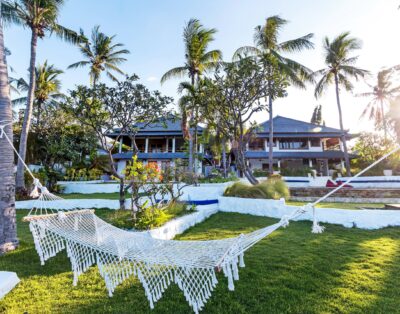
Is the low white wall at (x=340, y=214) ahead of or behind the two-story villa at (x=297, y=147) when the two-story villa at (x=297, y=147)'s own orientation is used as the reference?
ahead

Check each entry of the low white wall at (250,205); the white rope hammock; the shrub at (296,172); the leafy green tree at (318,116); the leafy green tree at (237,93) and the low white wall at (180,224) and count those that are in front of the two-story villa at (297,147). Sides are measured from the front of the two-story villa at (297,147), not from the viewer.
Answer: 5

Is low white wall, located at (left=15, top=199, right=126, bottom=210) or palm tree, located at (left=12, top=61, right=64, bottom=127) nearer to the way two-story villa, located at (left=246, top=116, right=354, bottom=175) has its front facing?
the low white wall

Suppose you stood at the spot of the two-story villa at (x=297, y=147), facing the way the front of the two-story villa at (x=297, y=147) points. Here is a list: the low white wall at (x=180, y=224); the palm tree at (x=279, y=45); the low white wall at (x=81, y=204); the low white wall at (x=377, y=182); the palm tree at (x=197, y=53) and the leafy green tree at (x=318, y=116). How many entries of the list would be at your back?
1

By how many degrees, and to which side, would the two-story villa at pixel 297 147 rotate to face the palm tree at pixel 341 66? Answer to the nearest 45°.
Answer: approximately 45° to its left

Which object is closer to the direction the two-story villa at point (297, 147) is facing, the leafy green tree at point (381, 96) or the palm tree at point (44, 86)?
the palm tree

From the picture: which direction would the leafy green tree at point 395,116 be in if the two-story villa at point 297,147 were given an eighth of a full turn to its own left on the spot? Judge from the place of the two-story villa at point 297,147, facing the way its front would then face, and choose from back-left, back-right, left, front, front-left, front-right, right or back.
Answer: front-left

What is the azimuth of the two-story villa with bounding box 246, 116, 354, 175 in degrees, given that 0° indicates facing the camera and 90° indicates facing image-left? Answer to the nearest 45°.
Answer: approximately 0°

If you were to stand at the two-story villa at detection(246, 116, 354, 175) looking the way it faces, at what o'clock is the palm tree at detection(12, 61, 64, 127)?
The palm tree is roughly at 2 o'clock from the two-story villa.

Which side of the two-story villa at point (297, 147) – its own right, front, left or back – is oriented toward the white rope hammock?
front

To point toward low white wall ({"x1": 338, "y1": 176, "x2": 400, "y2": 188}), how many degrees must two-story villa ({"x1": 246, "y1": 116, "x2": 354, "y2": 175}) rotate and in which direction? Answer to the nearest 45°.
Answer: approximately 45° to its left

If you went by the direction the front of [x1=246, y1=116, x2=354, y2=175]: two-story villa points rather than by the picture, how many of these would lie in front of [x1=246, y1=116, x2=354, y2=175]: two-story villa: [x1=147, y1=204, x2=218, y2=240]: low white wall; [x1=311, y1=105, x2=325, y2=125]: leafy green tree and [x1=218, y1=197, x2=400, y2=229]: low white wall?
2

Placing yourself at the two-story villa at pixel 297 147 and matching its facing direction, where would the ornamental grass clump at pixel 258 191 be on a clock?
The ornamental grass clump is roughly at 12 o'clock from the two-story villa.

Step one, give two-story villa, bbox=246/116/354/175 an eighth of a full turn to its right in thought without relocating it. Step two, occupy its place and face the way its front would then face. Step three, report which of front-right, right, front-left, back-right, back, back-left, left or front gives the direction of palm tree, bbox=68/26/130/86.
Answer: front

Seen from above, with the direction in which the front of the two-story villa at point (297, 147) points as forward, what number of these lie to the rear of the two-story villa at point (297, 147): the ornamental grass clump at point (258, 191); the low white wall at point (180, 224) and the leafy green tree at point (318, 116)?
1

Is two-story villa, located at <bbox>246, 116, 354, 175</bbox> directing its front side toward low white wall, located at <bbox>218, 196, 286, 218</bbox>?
yes
